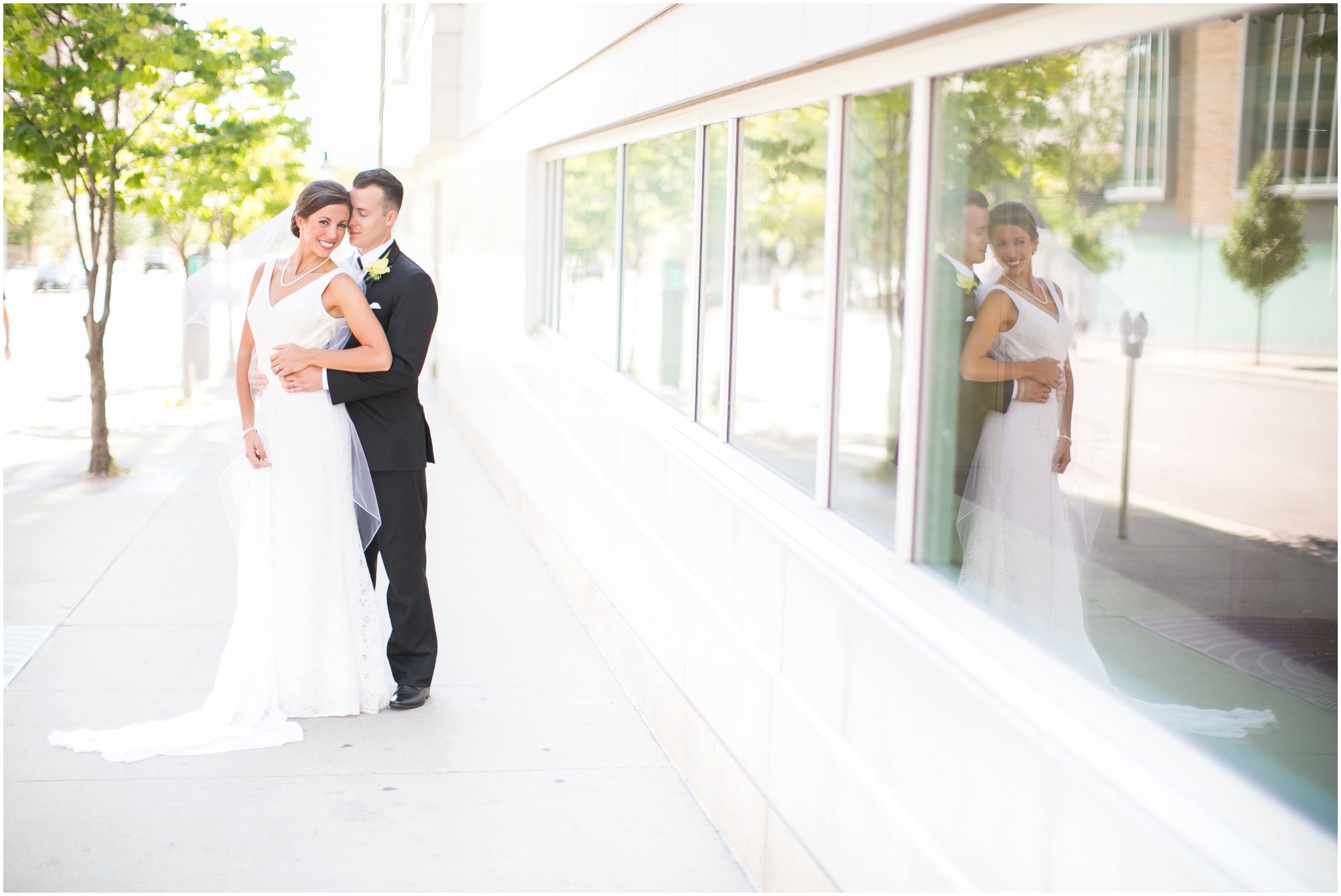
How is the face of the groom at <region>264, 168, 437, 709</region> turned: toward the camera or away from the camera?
toward the camera

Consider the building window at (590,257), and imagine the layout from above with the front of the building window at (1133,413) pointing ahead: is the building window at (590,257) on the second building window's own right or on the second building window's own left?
on the second building window's own right

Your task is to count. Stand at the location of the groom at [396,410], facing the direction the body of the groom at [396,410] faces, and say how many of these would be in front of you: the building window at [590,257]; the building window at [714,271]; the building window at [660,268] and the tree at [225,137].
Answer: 0

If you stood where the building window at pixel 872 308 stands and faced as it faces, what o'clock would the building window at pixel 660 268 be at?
the building window at pixel 660 268 is roughly at 4 o'clock from the building window at pixel 872 308.

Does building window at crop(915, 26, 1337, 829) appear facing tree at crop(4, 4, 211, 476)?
no

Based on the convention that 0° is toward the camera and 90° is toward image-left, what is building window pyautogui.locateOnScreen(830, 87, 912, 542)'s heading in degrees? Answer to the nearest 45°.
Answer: approximately 45°

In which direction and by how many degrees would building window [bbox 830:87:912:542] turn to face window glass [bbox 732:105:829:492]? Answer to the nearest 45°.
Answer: approximately 135° to its right

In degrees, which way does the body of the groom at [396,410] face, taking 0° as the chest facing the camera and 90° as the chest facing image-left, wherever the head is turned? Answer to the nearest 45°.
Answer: approximately 45°

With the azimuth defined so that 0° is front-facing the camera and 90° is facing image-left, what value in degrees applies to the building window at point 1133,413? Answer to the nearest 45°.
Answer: approximately 45°

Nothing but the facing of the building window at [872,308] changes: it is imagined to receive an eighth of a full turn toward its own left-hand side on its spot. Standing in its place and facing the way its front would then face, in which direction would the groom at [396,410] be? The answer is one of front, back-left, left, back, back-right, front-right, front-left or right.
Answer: back-right

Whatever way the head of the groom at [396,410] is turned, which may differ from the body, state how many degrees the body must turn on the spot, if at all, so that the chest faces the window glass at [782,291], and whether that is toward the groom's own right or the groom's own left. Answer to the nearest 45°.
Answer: approximately 90° to the groom's own left

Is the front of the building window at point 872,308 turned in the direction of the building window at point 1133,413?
no

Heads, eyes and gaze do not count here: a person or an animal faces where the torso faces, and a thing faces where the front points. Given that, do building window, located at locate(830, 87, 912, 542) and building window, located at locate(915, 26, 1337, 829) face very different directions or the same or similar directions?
same or similar directions
